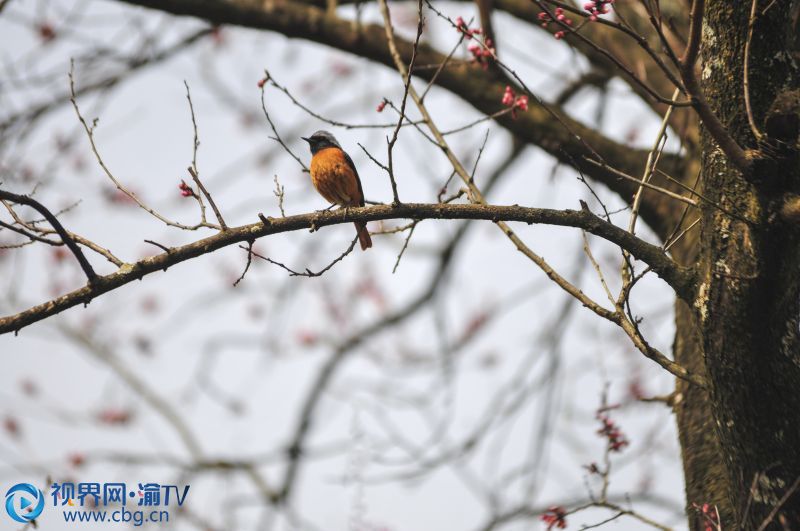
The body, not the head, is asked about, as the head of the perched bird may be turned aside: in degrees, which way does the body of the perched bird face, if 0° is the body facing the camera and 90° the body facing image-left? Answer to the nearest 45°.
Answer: approximately 45°

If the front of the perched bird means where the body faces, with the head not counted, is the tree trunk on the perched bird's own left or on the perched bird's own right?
on the perched bird's own left
